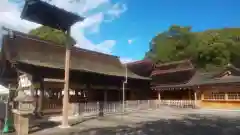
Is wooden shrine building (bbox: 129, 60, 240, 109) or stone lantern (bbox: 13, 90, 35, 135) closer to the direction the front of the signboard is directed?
the stone lantern

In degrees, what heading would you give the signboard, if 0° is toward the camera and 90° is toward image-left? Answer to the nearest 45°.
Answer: approximately 0°

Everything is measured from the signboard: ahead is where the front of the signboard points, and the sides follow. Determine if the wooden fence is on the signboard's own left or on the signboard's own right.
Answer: on the signboard's own left

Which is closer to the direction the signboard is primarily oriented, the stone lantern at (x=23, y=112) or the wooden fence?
the stone lantern

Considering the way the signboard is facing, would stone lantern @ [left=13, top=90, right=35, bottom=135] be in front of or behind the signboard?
in front

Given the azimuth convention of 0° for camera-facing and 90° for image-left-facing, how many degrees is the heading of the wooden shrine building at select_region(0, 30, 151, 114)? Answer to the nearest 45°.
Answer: approximately 315°

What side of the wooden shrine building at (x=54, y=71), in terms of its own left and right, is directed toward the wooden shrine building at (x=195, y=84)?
left
